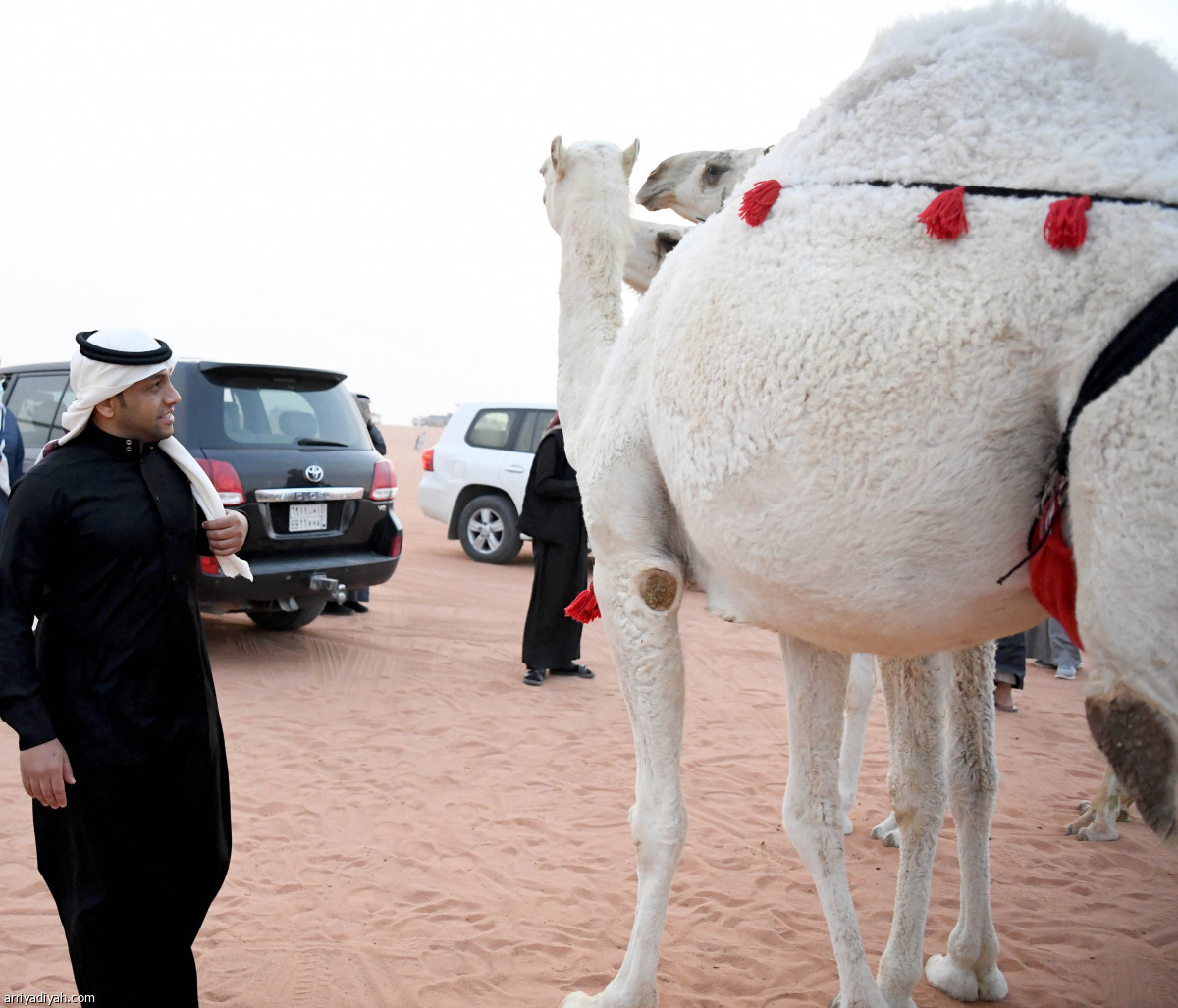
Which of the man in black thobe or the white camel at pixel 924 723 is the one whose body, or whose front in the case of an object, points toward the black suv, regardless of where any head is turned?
the white camel

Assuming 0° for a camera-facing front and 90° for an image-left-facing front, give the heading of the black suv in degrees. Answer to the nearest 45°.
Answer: approximately 135°

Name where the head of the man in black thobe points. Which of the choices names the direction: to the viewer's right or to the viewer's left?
to the viewer's right

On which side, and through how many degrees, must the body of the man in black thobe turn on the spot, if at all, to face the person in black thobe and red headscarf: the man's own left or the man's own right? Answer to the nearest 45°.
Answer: approximately 90° to the man's own left

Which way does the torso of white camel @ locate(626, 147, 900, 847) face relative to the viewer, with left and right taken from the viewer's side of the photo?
facing to the left of the viewer

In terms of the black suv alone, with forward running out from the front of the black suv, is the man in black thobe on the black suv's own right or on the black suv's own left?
on the black suv's own left

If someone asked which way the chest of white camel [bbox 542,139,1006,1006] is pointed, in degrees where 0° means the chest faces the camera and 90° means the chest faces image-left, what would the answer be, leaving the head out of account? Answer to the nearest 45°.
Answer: approximately 135°

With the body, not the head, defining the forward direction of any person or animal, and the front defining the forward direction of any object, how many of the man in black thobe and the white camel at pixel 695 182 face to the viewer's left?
1

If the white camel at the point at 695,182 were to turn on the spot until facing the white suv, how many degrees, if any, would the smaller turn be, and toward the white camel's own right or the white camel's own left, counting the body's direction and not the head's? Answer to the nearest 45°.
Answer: approximately 90° to the white camel's own right

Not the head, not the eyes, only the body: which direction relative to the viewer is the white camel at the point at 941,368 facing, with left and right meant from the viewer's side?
facing away from the viewer and to the left of the viewer

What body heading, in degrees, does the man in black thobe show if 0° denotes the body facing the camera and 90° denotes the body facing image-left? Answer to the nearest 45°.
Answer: approximately 315°

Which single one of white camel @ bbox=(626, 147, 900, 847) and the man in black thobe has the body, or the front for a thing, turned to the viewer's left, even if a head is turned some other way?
the white camel

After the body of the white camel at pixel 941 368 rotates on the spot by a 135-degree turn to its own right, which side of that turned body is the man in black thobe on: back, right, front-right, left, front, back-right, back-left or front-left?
back
